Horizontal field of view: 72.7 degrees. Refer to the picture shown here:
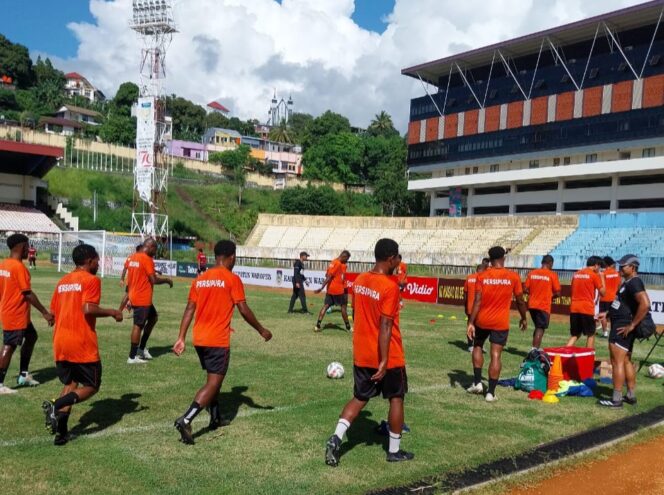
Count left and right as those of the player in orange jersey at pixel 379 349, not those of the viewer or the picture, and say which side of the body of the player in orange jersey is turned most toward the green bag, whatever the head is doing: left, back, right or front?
front

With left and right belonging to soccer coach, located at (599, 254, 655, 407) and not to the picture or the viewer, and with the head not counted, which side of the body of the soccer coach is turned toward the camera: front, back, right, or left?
left

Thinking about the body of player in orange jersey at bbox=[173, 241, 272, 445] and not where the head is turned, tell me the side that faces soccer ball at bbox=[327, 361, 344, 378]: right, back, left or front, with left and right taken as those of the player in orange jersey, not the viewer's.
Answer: front

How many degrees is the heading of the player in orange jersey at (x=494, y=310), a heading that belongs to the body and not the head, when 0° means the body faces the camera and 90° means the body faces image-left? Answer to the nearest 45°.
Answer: approximately 180°

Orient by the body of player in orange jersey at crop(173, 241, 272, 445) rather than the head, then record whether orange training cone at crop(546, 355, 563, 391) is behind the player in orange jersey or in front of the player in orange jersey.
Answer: in front

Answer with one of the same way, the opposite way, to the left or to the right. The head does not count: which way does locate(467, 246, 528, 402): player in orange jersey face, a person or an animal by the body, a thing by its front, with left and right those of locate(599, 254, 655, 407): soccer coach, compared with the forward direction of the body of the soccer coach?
to the right

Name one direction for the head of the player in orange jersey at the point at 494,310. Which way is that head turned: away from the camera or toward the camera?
away from the camera

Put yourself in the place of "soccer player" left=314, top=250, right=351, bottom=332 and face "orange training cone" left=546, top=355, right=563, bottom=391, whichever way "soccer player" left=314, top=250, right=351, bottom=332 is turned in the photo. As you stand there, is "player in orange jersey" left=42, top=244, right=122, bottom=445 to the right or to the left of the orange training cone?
right

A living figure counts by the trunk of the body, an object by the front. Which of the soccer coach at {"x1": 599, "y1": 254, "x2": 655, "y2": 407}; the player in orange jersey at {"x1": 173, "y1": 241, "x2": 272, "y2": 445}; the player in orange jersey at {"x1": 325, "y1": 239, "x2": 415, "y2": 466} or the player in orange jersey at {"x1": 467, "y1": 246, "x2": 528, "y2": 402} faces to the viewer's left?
the soccer coach

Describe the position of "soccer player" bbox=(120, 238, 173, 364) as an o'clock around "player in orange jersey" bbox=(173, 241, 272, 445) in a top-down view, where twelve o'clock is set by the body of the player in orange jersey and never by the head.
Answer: The soccer player is roughly at 10 o'clock from the player in orange jersey.
